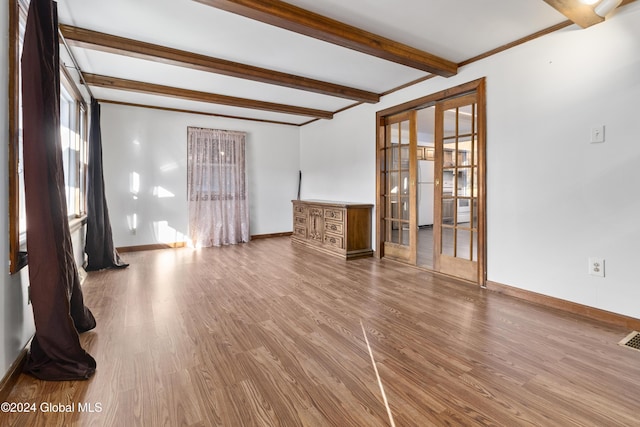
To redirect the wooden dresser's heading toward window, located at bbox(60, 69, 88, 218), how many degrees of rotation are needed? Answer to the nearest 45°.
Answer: approximately 45° to its right

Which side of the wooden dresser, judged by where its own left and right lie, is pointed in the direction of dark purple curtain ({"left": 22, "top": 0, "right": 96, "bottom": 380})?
front

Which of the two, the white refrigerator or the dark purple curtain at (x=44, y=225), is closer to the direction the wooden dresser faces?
the dark purple curtain

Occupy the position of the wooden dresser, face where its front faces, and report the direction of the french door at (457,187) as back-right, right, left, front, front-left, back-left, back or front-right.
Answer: left

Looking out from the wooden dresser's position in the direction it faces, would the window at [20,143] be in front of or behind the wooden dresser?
in front

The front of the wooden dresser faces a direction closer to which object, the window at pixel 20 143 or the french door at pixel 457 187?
the window

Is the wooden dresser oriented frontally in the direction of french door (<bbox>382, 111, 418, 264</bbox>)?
no

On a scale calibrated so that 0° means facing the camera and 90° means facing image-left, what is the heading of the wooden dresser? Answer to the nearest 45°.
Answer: approximately 45°

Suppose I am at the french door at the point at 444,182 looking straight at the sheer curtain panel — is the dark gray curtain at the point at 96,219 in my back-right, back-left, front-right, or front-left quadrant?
front-left

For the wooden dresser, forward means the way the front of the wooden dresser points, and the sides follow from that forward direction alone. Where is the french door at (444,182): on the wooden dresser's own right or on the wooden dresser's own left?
on the wooden dresser's own left

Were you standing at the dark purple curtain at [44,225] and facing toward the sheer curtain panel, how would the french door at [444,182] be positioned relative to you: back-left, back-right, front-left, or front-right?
front-right

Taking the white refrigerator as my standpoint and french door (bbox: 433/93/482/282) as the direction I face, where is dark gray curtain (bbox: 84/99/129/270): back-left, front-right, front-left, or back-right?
front-right

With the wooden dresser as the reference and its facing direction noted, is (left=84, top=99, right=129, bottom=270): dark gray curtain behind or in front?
in front
